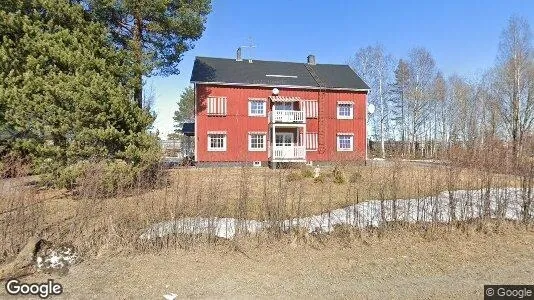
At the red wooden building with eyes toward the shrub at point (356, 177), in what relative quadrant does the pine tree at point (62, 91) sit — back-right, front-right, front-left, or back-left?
front-right

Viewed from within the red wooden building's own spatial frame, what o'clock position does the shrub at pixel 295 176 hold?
The shrub is roughly at 12 o'clock from the red wooden building.

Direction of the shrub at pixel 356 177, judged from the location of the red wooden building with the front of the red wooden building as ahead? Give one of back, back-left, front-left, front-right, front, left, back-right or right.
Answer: front

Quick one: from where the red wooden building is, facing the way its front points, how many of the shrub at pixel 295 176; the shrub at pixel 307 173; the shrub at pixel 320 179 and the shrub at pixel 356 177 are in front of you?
4

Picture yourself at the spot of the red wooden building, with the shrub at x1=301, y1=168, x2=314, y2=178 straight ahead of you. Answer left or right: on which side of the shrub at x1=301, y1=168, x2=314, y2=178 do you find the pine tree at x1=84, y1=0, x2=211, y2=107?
right

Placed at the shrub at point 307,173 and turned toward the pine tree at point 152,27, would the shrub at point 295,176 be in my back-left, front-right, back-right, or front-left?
front-left

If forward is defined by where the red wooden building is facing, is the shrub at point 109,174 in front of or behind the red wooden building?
in front

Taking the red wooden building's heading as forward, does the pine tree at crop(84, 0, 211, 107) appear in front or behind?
in front

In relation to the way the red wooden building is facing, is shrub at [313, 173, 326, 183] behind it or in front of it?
in front

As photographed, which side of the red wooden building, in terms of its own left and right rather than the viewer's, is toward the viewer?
front
